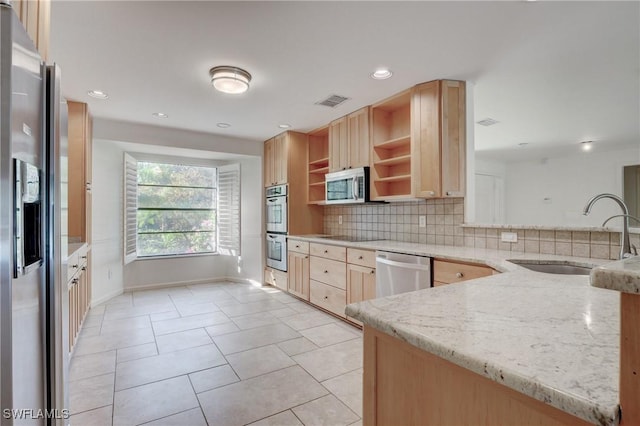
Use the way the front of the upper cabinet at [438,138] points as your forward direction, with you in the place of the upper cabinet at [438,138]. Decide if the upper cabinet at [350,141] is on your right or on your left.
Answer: on your right

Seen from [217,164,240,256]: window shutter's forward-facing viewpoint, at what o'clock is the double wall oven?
The double wall oven is roughly at 9 o'clock from the window shutter.

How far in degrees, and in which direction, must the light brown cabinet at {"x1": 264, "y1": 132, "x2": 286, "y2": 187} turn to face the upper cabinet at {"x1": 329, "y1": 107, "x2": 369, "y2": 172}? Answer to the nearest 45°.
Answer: approximately 90° to its left

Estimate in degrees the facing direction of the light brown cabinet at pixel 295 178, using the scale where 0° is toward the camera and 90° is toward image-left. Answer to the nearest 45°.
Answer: approximately 45°

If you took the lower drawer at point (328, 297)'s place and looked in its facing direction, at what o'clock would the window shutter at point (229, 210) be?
The window shutter is roughly at 3 o'clock from the lower drawer.

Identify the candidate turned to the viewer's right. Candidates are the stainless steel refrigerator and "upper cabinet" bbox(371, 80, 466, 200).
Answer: the stainless steel refrigerator

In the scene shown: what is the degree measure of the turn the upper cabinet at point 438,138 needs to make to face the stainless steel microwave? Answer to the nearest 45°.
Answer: approximately 90° to its right
